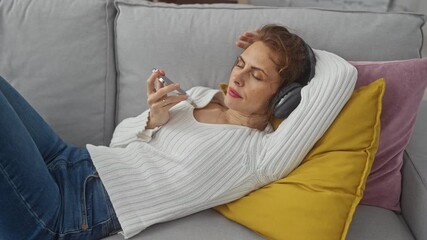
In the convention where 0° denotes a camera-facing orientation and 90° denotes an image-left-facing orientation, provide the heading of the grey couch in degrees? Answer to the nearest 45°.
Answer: approximately 0°
